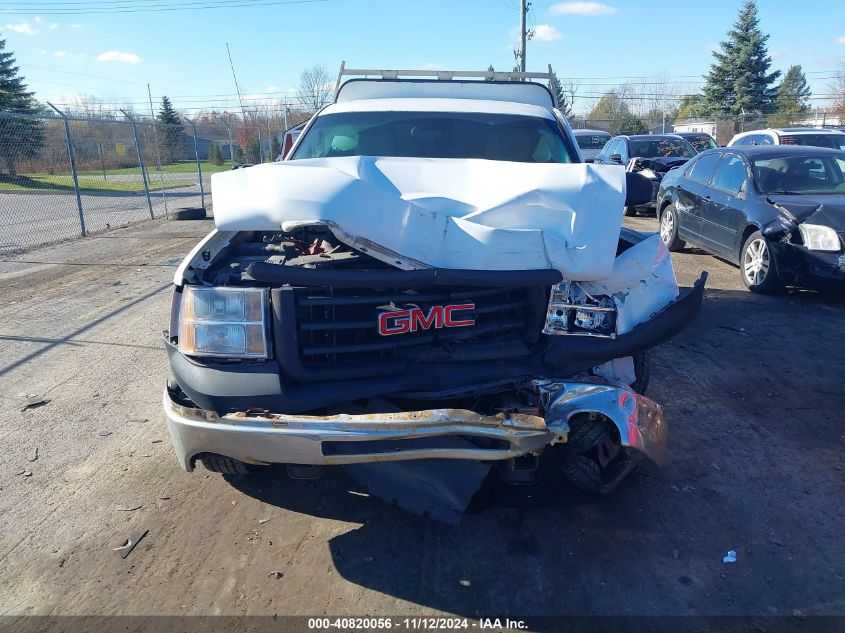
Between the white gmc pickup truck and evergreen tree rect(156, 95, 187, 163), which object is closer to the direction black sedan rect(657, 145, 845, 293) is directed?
the white gmc pickup truck

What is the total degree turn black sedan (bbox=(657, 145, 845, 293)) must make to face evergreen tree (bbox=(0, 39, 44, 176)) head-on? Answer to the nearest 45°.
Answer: approximately 135° to its right

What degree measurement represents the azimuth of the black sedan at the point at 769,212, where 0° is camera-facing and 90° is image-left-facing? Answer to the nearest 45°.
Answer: approximately 315°

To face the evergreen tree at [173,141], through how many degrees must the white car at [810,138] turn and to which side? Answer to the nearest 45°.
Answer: approximately 135° to its right

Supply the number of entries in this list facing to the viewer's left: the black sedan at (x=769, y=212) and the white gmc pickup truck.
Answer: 0

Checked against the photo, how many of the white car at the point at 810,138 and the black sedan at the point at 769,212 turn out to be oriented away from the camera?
0

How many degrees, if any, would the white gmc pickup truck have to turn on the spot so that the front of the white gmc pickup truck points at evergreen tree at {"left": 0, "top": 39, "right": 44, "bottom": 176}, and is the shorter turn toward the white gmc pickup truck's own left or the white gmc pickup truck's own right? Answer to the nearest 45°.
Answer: approximately 135° to the white gmc pickup truck's own right

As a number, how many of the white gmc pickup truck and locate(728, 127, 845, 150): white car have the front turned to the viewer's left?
0

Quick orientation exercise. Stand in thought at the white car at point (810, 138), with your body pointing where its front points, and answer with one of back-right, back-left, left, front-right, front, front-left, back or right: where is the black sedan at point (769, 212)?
front-right

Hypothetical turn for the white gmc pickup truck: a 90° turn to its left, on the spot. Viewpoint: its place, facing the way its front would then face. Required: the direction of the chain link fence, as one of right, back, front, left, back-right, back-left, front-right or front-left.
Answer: back-left

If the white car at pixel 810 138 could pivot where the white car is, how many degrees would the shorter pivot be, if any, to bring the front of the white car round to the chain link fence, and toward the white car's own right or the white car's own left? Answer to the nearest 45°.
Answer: approximately 135° to the white car's own right

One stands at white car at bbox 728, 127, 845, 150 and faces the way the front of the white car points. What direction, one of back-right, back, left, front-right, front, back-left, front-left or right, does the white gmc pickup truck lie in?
front-right
